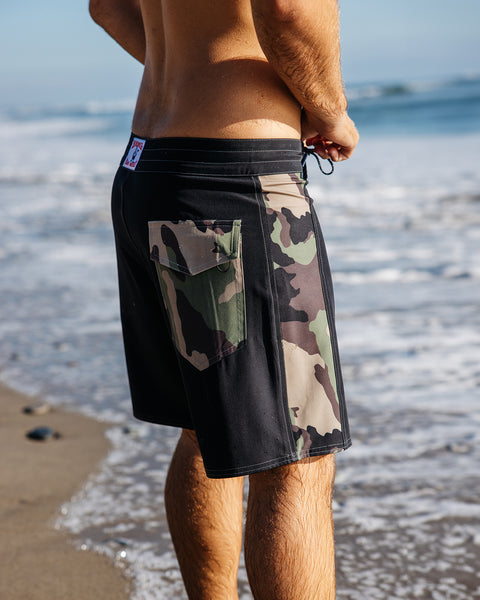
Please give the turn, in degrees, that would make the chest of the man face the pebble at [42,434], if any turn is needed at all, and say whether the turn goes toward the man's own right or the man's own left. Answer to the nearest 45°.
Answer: approximately 90° to the man's own left

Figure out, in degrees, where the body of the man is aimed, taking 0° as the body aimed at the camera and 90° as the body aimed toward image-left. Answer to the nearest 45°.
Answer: approximately 225°

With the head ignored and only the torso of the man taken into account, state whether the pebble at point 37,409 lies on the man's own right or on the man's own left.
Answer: on the man's own left
